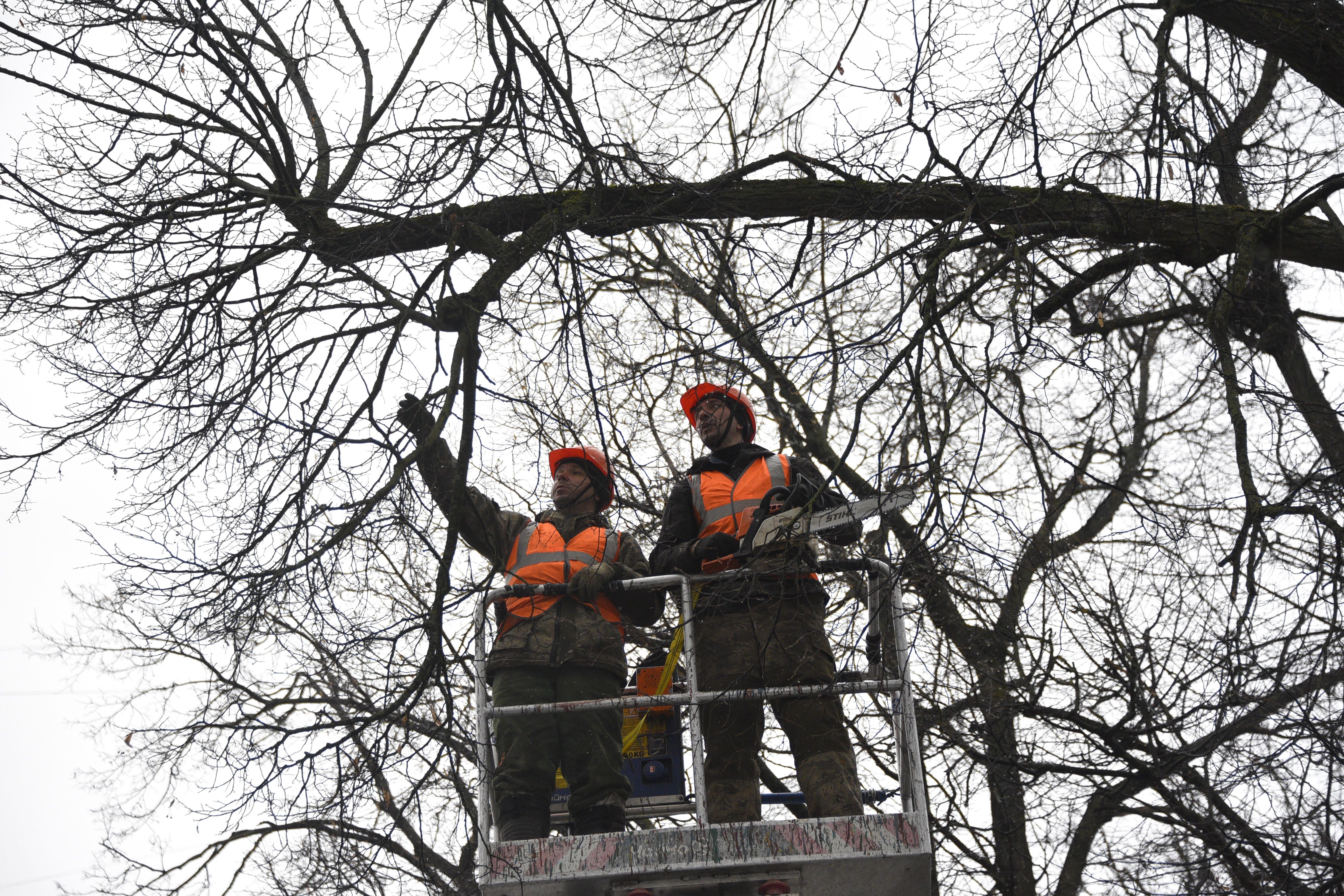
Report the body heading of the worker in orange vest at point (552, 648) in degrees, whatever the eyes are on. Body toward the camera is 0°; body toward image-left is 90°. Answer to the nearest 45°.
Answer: approximately 0°

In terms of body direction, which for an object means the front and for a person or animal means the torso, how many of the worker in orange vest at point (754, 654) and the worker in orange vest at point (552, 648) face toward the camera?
2

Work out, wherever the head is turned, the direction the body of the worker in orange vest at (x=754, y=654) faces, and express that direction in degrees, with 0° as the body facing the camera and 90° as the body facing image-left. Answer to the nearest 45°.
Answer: approximately 0°

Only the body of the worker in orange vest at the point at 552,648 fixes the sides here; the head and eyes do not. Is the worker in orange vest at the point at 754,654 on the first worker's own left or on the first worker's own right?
on the first worker's own left
